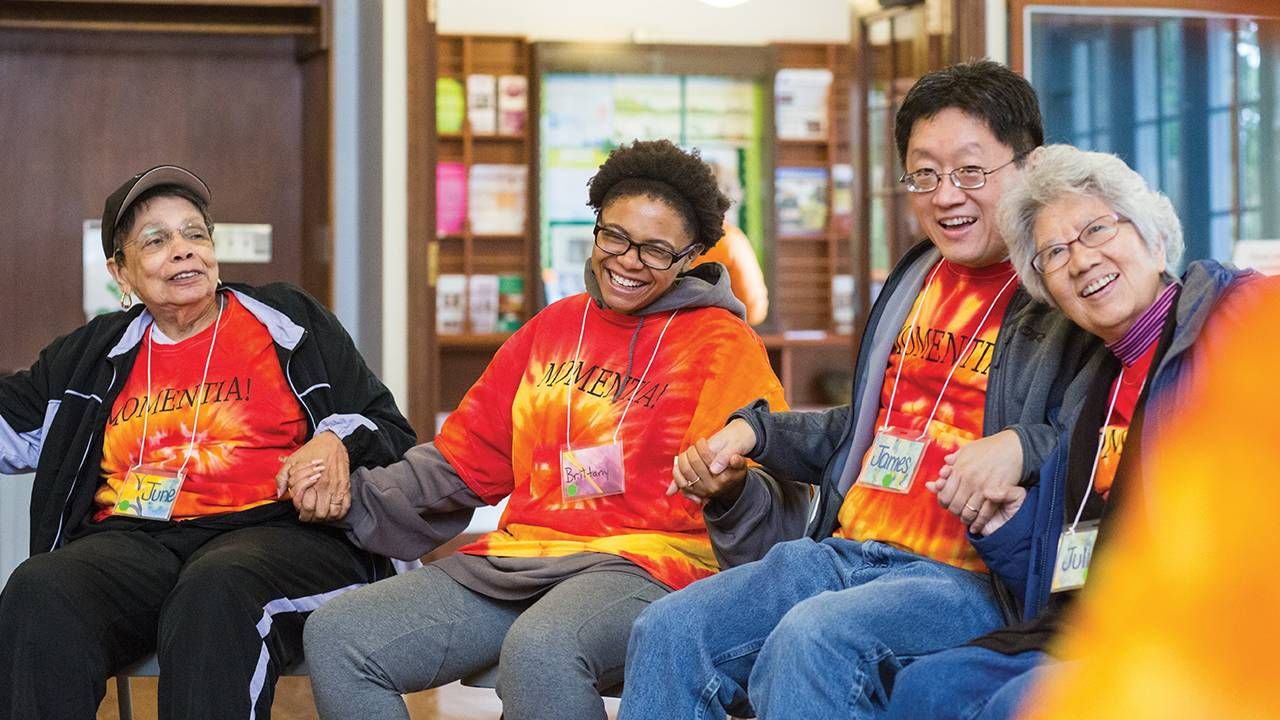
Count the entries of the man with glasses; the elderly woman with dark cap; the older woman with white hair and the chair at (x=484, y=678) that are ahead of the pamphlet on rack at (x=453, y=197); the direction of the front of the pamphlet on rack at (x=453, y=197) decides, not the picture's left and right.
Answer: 4

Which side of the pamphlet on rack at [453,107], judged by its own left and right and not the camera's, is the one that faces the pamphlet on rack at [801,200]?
left

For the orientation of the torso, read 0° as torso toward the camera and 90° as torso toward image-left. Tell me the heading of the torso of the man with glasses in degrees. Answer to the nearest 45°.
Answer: approximately 45°

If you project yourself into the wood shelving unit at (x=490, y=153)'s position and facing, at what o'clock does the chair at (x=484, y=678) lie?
The chair is roughly at 12 o'clock from the wood shelving unit.

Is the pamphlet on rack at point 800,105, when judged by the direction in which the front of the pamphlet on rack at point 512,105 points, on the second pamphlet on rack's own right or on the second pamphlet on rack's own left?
on the second pamphlet on rack's own left
